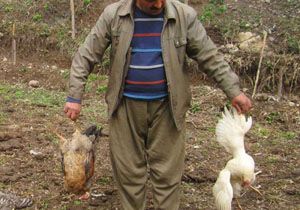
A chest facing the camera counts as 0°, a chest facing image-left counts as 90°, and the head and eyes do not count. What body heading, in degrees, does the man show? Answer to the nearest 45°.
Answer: approximately 0°

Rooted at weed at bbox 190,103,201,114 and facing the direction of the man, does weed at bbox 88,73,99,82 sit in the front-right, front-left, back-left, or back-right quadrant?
back-right

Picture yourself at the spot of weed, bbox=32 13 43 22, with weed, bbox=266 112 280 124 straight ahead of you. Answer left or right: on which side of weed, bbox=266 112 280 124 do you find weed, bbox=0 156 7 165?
right

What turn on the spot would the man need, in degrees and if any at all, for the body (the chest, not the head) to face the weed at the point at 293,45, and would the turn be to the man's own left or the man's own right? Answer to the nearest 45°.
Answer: approximately 135° to the man's own left

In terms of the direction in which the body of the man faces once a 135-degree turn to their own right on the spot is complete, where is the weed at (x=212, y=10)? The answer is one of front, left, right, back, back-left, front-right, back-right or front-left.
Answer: front-right

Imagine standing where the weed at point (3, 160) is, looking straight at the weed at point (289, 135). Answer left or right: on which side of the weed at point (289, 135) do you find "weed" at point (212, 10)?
left

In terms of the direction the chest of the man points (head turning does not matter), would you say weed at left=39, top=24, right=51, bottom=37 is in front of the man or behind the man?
behind

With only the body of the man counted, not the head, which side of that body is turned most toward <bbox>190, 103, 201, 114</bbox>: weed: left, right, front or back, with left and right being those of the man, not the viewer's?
back

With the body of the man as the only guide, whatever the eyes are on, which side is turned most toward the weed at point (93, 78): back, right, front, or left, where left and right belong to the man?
back
